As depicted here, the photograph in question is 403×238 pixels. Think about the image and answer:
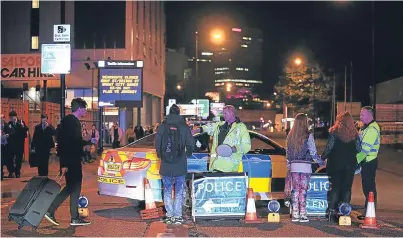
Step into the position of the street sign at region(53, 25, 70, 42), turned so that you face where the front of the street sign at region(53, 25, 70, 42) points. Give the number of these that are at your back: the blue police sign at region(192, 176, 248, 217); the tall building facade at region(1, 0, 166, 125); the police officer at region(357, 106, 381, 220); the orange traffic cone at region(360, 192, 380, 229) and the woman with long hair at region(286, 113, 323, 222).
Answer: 1

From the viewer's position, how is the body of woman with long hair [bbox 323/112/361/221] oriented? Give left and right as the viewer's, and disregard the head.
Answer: facing away from the viewer

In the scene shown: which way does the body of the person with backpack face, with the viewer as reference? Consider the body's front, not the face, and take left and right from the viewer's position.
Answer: facing away from the viewer

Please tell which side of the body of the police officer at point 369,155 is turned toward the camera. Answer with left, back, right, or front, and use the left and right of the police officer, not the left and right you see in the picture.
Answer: left

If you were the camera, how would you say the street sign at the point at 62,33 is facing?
facing the viewer

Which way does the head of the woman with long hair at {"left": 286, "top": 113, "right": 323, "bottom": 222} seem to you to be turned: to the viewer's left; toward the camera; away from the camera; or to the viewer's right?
away from the camera

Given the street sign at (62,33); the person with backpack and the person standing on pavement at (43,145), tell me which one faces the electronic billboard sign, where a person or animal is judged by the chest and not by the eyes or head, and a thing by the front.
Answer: the person with backpack

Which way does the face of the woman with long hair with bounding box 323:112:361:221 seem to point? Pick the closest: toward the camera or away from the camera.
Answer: away from the camera

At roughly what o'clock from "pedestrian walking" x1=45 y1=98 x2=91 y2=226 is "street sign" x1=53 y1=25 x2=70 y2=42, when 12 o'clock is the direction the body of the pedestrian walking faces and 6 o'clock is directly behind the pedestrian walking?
The street sign is roughly at 9 o'clock from the pedestrian walking.

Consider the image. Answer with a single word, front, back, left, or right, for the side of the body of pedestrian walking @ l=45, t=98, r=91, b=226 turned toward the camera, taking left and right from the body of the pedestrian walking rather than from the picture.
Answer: right

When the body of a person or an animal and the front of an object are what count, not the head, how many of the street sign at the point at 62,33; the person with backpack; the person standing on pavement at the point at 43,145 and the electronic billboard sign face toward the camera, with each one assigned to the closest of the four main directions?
3

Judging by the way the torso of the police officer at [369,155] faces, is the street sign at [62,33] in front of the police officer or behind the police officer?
in front

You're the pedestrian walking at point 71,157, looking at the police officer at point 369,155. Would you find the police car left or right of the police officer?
left

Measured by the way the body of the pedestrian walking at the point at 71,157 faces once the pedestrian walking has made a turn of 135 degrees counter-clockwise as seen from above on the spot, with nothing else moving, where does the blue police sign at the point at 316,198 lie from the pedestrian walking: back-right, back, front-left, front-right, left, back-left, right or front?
back-right

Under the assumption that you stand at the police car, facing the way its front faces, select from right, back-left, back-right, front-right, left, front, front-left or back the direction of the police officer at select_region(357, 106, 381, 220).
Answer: front-right

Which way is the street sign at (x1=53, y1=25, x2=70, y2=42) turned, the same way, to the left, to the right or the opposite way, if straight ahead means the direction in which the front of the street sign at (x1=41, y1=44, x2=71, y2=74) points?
the same way

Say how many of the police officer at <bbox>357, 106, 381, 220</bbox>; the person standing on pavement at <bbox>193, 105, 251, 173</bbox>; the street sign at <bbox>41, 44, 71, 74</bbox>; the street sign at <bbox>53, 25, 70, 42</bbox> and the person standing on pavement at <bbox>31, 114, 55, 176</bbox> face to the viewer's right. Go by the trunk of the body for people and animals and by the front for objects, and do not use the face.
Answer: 0

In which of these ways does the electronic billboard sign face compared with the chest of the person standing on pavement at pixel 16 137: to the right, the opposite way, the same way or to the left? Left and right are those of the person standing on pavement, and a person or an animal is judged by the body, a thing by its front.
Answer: the same way

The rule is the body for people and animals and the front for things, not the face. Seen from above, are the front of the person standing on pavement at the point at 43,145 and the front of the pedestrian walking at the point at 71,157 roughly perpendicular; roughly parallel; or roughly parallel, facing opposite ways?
roughly perpendicular

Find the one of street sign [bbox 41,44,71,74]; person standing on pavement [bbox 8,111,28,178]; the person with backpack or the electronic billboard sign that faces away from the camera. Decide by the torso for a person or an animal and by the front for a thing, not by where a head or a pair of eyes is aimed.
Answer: the person with backpack
